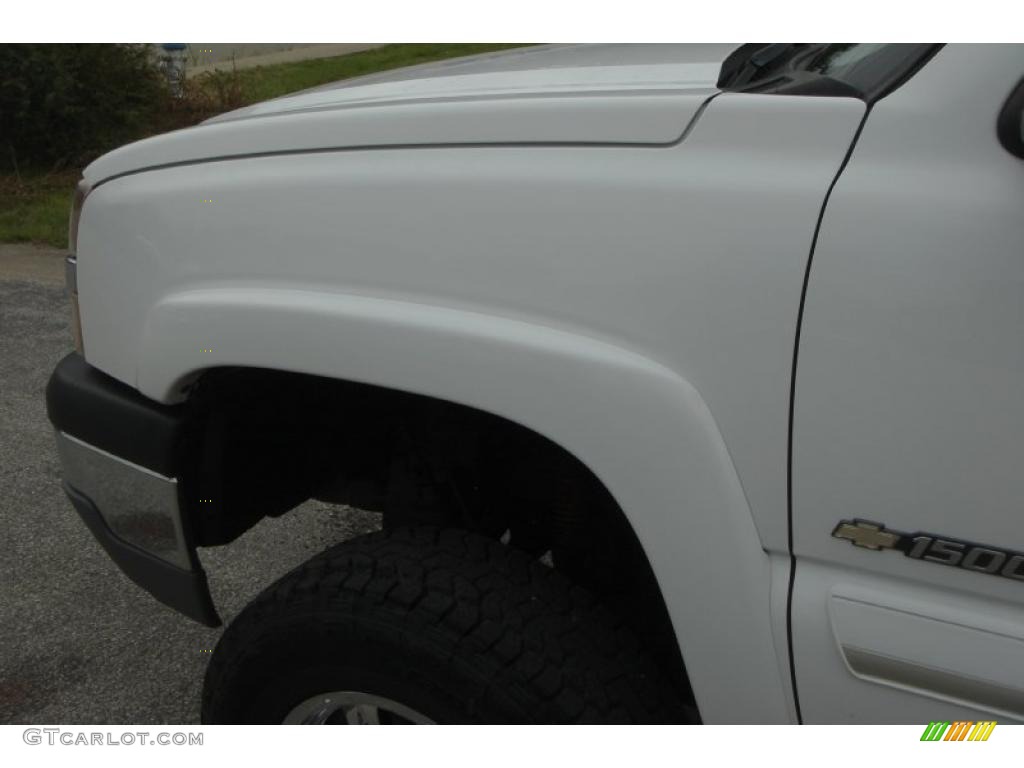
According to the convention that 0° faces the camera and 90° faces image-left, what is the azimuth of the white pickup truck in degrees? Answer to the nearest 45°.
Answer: approximately 90°

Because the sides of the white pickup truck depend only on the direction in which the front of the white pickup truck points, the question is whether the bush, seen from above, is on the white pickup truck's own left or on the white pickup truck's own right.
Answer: on the white pickup truck's own right
